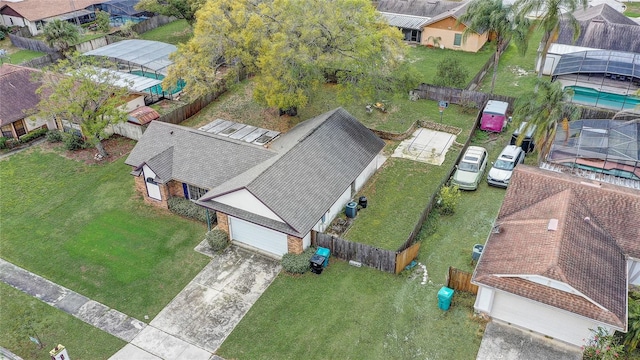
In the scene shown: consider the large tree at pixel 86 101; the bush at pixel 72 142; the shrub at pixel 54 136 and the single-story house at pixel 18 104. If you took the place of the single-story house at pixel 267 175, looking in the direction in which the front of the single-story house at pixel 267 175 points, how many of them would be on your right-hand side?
4

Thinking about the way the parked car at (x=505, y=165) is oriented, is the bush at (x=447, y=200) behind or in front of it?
in front

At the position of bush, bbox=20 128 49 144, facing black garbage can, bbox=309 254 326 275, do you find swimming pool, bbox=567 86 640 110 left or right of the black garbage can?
left

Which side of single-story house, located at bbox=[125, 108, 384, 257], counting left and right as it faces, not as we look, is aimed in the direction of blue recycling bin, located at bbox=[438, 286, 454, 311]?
left

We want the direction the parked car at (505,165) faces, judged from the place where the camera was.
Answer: facing the viewer and to the left of the viewer

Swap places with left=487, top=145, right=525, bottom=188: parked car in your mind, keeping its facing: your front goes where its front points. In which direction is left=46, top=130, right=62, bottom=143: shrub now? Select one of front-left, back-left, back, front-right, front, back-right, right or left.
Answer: front-right

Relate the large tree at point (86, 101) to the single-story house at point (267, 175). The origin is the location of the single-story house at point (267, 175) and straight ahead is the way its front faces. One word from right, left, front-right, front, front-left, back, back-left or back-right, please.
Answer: right

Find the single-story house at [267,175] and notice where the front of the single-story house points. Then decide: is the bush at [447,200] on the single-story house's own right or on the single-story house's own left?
on the single-story house's own left

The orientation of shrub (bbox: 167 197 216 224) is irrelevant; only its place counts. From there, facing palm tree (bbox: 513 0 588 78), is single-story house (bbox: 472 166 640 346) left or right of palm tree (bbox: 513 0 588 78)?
right

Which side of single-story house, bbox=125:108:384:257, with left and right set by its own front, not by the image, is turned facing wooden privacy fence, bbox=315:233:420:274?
left

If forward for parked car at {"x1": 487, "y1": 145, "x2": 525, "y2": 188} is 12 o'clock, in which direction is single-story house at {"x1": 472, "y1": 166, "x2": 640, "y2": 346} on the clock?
The single-story house is roughly at 10 o'clock from the parked car.

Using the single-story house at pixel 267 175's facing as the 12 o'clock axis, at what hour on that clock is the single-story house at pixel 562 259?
the single-story house at pixel 562 259 is roughly at 9 o'clock from the single-story house at pixel 267 175.

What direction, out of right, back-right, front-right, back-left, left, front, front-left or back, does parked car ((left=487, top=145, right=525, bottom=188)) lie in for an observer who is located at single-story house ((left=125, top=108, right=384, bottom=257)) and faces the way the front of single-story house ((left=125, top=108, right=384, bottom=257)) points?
back-left

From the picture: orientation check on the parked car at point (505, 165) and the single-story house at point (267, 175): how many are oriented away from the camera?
0

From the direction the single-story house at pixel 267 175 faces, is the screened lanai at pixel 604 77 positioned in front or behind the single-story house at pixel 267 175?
behind

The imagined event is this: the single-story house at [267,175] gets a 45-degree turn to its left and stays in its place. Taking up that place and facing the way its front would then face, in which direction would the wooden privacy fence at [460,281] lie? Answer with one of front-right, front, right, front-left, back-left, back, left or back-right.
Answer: front-left
